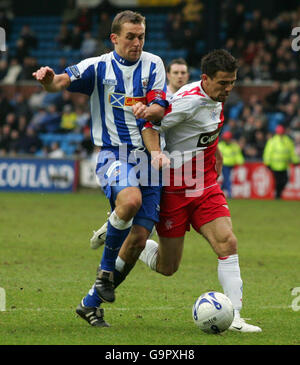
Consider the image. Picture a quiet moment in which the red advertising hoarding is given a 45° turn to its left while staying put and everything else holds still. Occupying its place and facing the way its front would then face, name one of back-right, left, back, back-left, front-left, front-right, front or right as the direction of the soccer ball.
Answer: front-right

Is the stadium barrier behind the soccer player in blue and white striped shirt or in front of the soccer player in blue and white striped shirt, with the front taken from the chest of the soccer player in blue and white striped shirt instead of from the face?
behind

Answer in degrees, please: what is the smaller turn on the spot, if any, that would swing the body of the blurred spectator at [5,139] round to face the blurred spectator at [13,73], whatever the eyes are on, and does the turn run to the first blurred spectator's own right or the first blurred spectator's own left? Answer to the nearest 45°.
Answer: approximately 180°

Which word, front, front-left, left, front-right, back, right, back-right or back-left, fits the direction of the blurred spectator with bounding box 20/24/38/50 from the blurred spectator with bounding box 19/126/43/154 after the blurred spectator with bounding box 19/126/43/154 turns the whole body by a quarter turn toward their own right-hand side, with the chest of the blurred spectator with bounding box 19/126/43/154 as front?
right

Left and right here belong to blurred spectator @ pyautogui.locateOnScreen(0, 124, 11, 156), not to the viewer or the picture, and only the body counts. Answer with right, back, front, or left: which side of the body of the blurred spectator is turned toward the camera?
front

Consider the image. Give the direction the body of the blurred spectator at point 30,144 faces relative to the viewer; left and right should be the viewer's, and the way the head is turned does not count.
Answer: facing the viewer

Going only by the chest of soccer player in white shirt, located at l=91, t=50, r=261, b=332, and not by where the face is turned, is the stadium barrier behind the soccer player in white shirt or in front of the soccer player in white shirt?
behind

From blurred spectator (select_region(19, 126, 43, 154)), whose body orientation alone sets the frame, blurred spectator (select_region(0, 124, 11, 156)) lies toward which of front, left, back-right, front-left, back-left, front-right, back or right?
back-right

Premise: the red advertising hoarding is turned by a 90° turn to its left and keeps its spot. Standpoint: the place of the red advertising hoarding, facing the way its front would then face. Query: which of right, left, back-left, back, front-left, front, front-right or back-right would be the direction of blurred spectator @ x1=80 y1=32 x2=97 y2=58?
back-left

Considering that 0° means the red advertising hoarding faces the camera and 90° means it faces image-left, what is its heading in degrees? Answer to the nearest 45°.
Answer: approximately 0°

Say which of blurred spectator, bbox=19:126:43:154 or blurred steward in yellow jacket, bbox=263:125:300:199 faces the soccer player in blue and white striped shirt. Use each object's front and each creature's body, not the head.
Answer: blurred spectator, bbox=19:126:43:154

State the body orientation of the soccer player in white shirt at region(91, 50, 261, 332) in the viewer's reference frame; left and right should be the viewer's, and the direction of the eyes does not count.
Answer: facing the viewer and to the right of the viewer

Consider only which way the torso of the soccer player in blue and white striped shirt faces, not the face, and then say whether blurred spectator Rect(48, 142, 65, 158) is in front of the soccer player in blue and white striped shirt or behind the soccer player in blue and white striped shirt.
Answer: behind
